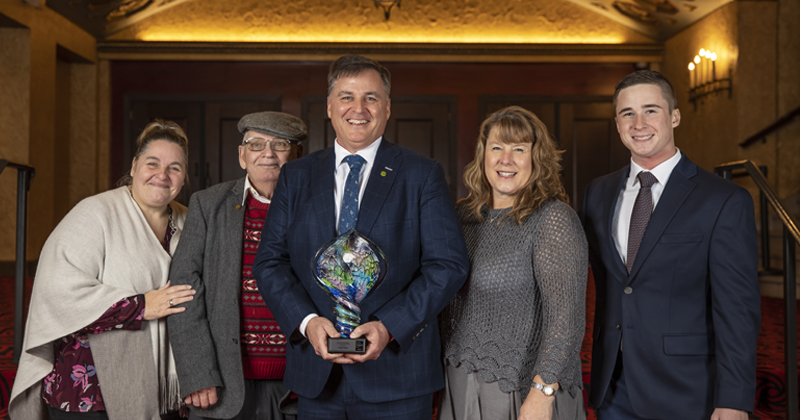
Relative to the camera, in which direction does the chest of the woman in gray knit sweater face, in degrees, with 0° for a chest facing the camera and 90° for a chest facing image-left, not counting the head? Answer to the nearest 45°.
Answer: approximately 45°

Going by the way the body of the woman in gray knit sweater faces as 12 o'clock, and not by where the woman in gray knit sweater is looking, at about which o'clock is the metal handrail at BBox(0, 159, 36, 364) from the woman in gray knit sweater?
The metal handrail is roughly at 2 o'clock from the woman in gray knit sweater.

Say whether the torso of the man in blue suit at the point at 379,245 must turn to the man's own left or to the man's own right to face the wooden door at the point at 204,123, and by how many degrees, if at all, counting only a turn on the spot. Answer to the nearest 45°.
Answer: approximately 180°

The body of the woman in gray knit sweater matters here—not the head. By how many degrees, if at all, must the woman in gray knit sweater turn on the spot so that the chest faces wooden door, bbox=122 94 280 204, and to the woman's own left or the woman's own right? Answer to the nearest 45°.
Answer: approximately 90° to the woman's own right

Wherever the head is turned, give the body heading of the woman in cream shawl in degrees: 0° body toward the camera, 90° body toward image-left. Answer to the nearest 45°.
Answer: approximately 315°
